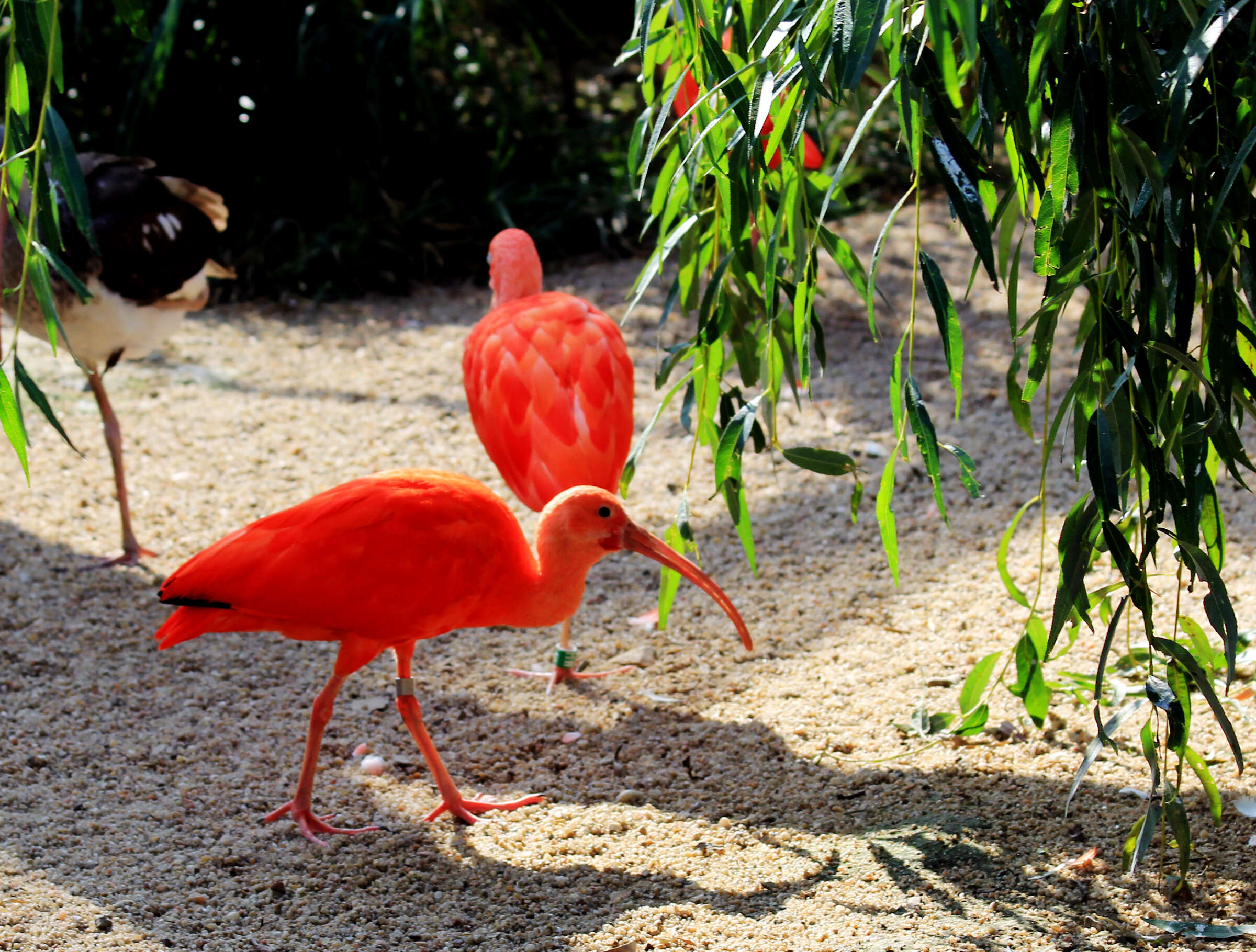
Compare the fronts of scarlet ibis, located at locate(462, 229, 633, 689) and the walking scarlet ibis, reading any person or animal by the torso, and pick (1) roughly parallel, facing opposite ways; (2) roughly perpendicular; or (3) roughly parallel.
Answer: roughly perpendicular

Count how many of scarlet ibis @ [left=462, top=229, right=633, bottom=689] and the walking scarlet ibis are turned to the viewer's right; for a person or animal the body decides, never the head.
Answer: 1

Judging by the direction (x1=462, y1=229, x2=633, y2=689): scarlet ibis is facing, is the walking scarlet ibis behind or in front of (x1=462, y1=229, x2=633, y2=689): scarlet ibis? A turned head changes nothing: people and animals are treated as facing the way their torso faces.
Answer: behind

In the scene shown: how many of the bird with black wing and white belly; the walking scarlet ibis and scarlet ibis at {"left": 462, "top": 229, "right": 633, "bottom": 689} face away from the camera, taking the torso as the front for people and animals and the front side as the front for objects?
1

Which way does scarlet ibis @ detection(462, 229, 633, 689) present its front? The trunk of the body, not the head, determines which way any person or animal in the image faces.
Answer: away from the camera

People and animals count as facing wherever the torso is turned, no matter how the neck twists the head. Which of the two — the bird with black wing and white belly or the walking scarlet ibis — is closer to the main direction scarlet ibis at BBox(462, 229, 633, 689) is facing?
the bird with black wing and white belly

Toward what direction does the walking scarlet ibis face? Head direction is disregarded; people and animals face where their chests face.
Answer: to the viewer's right

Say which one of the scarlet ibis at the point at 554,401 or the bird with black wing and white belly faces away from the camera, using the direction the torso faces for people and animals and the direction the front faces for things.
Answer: the scarlet ibis
